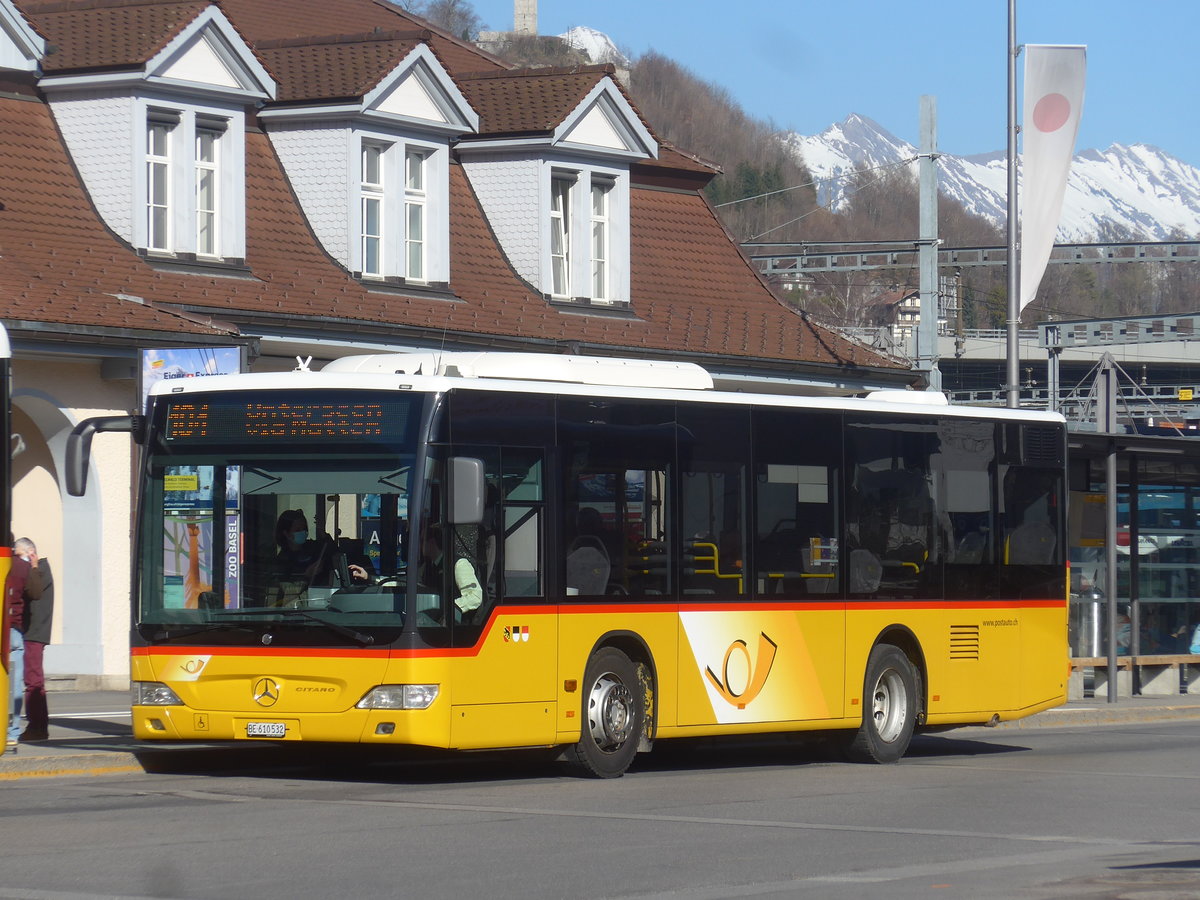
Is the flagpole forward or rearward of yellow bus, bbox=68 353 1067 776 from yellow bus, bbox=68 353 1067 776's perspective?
rearward

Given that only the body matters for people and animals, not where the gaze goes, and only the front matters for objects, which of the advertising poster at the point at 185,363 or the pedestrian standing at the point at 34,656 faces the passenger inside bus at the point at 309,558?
the advertising poster

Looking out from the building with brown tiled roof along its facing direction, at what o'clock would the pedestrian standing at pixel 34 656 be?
The pedestrian standing is roughly at 2 o'clock from the building with brown tiled roof.

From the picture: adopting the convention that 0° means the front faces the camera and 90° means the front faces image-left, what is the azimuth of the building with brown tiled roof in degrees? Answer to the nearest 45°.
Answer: approximately 315°

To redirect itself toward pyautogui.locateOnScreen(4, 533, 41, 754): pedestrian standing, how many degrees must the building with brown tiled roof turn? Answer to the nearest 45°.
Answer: approximately 45° to its right

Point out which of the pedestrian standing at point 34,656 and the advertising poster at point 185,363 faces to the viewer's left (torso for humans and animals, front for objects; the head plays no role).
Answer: the pedestrian standing

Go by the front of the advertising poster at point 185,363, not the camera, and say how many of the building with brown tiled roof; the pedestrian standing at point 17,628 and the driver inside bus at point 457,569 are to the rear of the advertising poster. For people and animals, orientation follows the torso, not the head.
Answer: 1

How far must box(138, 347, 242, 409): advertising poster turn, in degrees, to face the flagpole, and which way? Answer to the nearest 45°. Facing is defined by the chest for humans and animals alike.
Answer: approximately 135° to its left

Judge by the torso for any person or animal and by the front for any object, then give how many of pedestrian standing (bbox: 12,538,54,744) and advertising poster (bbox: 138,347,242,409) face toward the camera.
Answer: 1

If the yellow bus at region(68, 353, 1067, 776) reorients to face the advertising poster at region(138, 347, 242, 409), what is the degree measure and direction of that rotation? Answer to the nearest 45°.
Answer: approximately 90° to its right

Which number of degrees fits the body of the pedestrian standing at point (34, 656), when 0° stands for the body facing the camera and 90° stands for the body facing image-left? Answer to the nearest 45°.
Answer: approximately 90°

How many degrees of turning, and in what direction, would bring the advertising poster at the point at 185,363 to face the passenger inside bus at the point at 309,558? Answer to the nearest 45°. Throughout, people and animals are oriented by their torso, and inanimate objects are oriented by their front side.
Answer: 0° — it already faces them
